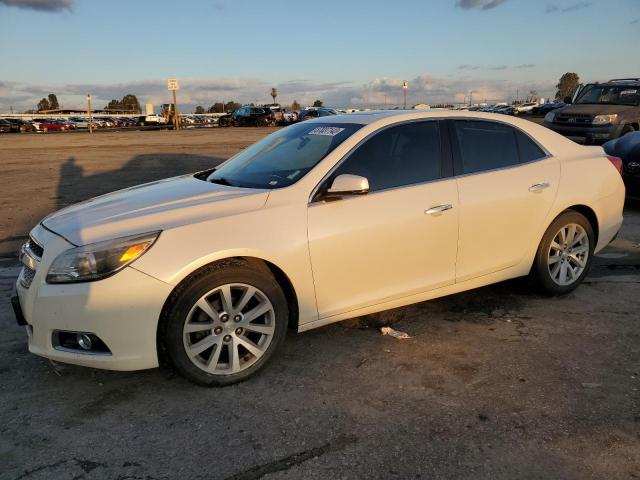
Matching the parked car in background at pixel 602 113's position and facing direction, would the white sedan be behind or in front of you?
in front

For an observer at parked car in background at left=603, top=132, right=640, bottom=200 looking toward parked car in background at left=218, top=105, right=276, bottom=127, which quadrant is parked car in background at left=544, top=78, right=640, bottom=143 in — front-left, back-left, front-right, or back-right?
front-right

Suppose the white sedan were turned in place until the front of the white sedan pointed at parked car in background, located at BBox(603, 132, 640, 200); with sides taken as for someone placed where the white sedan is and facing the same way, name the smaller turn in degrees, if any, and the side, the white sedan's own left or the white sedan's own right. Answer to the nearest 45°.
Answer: approximately 180°

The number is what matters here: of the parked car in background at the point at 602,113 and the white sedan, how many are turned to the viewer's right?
0

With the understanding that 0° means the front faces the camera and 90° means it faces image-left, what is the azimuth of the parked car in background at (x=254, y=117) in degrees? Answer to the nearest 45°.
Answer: approximately 90°

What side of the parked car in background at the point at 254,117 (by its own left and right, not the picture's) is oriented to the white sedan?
left

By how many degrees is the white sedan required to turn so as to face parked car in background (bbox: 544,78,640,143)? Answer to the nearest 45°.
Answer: approximately 180°

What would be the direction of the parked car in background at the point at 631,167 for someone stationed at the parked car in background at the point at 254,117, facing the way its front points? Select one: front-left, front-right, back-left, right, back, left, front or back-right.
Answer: left

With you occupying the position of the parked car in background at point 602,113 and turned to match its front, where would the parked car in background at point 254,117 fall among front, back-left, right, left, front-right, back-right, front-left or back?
right

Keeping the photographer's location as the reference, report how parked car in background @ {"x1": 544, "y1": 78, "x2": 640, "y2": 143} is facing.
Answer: facing the viewer and to the left of the viewer

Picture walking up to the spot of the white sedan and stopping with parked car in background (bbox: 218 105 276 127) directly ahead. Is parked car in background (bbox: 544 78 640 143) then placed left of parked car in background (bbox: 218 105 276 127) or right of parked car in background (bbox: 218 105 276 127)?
right
